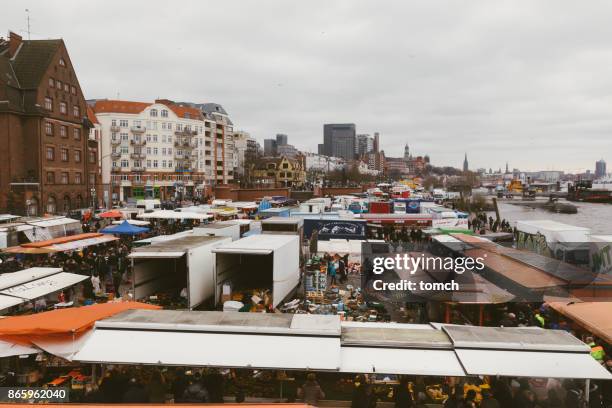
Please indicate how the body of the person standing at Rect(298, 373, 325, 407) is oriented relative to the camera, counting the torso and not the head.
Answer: away from the camera

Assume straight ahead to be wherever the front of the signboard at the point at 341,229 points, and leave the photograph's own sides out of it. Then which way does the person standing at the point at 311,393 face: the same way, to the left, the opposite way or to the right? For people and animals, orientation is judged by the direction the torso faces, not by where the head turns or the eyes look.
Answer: the opposite way

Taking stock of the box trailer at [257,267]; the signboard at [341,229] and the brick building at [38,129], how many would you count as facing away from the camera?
1

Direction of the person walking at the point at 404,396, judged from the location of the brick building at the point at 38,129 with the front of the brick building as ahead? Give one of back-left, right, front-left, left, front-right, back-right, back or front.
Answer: front-right

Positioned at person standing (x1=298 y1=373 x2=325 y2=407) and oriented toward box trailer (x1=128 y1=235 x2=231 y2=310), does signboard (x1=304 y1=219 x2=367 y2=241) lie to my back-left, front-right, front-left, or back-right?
front-right

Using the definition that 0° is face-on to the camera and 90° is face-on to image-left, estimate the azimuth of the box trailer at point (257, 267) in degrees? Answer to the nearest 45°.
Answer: approximately 180°

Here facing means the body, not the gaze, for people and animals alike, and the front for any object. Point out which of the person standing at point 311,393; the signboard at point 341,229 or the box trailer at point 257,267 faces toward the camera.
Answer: the signboard

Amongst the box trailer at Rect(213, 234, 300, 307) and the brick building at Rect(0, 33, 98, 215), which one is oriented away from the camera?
the box trailer

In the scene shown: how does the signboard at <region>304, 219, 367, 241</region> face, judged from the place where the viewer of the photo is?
facing the viewer

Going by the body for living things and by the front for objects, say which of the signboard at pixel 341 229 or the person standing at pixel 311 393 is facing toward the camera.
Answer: the signboard

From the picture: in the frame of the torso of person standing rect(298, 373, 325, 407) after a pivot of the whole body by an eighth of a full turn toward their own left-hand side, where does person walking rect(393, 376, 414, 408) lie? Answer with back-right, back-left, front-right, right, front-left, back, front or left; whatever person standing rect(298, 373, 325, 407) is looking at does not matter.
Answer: back-right

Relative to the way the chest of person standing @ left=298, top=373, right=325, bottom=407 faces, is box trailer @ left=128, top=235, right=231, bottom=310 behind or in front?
in front

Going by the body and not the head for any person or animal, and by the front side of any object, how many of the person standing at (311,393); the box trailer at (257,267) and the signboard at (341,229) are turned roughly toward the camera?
1

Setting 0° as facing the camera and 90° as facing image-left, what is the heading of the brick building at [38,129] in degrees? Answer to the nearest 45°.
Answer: approximately 315°

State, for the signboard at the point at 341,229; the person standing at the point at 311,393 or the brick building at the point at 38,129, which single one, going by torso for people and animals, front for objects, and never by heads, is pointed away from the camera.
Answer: the person standing

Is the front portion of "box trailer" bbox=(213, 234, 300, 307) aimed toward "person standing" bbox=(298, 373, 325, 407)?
no

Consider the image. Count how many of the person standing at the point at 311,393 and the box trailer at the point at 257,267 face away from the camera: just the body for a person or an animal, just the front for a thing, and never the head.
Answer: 2

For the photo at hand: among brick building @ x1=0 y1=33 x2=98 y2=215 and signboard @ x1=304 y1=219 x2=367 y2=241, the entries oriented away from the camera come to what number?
0

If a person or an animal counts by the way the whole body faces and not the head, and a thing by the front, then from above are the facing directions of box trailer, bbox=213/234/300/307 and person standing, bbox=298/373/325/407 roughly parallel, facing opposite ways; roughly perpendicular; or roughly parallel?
roughly parallel
